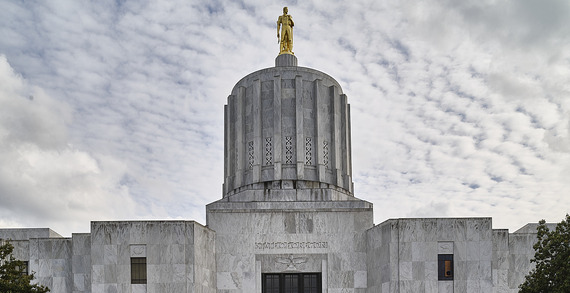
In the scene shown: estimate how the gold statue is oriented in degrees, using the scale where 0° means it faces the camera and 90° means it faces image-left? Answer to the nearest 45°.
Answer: approximately 0°

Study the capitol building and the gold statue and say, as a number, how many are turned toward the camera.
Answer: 2

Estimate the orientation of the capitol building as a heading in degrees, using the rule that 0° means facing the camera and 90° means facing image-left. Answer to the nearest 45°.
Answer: approximately 0°
